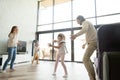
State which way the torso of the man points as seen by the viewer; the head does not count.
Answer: to the viewer's left

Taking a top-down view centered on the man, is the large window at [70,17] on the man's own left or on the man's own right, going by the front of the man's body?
on the man's own right
